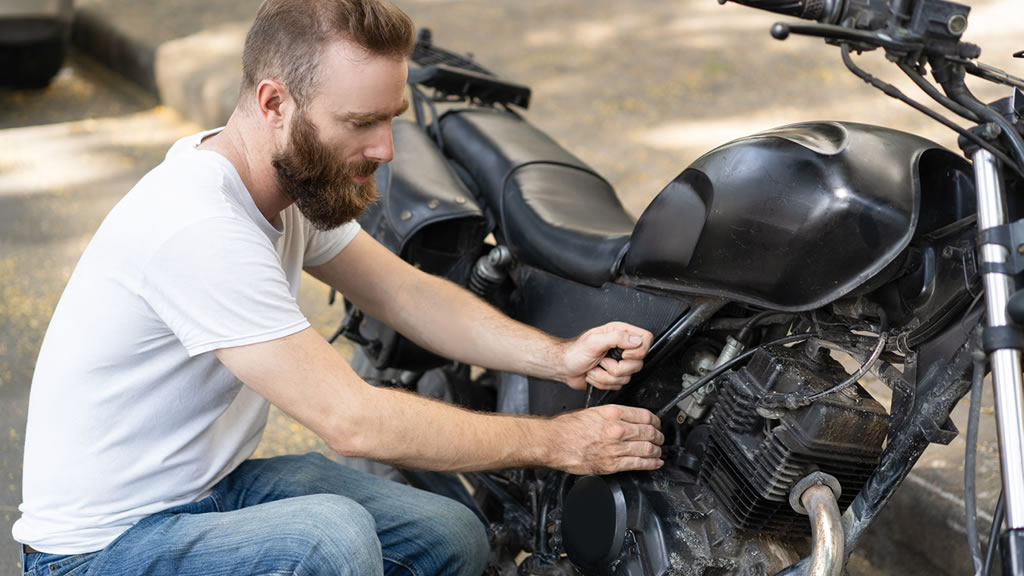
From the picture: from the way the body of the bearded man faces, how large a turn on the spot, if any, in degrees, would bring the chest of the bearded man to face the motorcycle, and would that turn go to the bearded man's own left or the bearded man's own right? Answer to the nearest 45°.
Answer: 0° — they already face it

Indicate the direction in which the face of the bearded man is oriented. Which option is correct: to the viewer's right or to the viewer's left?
to the viewer's right

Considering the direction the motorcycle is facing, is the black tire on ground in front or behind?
behind

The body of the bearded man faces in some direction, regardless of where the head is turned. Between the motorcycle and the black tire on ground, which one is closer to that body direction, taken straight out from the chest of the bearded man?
the motorcycle

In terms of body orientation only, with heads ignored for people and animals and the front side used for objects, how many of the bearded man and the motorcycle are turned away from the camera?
0

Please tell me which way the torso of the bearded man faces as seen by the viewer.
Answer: to the viewer's right

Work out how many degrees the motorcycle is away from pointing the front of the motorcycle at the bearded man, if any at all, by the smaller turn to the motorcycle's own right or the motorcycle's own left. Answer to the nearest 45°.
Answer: approximately 135° to the motorcycle's own right

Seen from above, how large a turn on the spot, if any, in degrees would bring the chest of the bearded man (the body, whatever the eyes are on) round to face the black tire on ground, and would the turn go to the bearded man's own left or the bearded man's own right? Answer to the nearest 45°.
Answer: approximately 90° to the bearded man's own left

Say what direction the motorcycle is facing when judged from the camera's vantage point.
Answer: facing the viewer and to the right of the viewer
